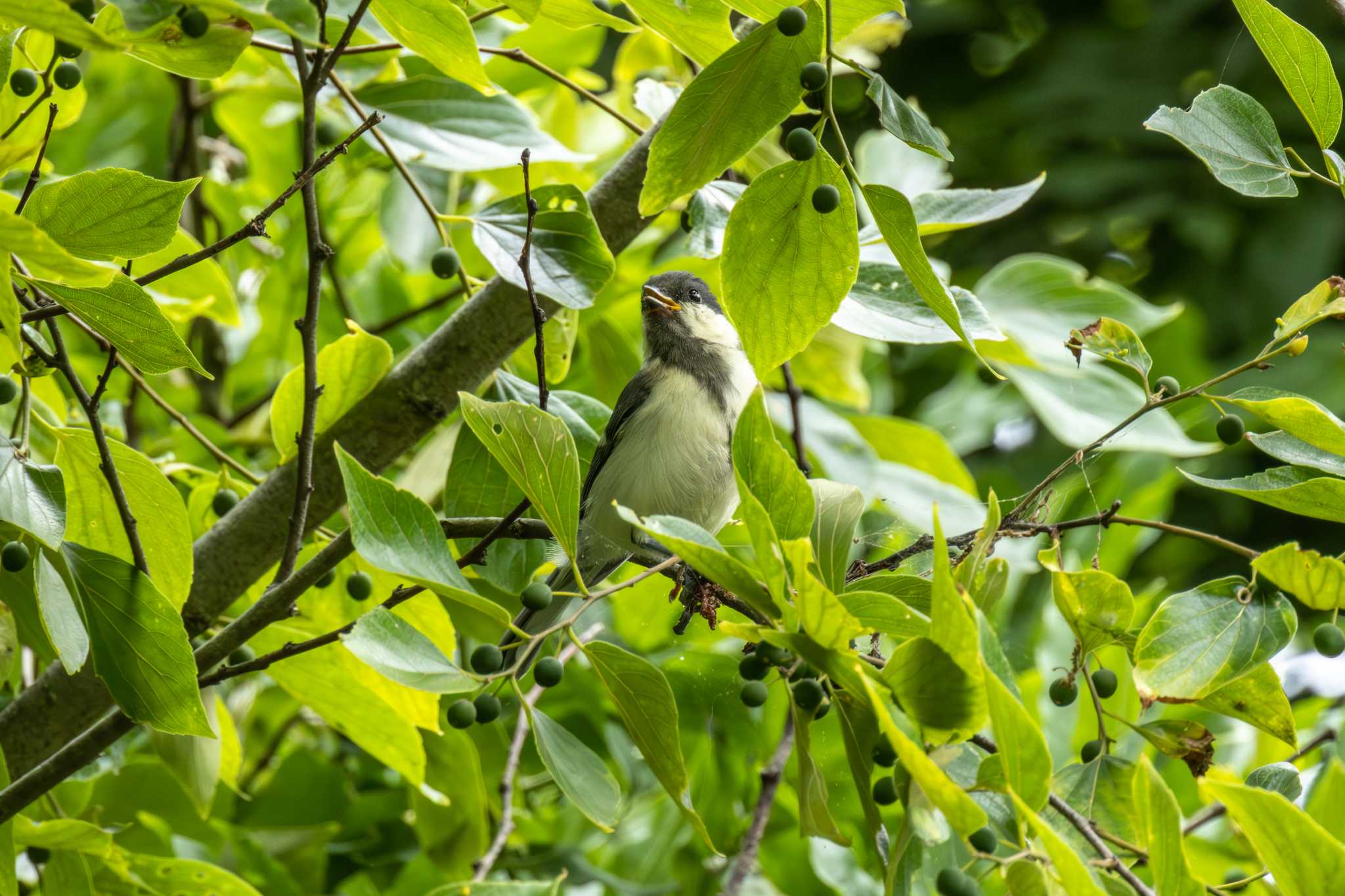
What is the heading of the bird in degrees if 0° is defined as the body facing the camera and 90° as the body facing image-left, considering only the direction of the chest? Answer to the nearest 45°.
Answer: approximately 315°

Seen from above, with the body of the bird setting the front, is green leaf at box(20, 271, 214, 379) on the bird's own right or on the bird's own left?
on the bird's own right

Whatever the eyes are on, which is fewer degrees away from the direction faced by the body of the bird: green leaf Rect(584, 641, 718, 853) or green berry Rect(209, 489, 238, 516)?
the green leaf

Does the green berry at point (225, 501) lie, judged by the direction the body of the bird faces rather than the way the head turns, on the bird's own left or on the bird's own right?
on the bird's own right
